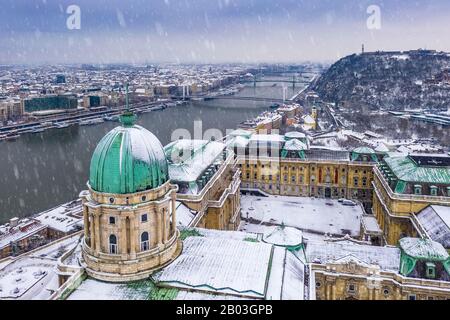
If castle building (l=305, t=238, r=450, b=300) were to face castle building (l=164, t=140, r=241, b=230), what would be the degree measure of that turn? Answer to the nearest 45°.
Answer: approximately 135° to its right

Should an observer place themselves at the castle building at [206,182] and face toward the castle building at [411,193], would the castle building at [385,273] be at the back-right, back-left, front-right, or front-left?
front-right

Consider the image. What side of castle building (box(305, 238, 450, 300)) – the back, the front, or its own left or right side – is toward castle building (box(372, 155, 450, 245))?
back

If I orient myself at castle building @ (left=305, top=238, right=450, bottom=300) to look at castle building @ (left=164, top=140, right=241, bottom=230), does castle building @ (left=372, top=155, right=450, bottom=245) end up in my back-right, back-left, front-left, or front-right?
front-right

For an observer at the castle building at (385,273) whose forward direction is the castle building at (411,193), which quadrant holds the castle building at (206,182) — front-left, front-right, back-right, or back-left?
front-left

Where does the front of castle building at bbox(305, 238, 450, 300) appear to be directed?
toward the camera
